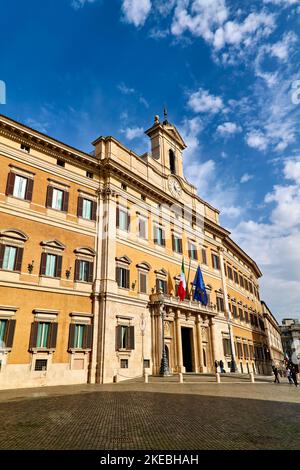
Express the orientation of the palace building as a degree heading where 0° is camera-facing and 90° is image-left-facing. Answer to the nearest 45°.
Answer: approximately 315°
